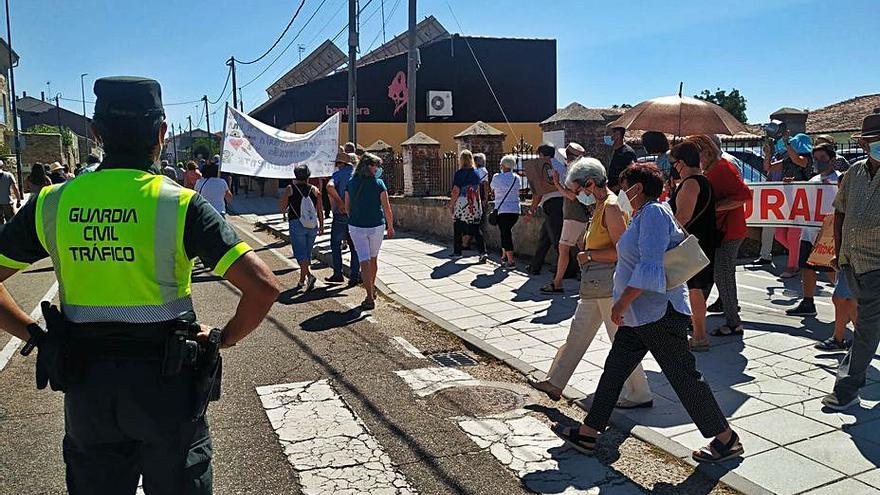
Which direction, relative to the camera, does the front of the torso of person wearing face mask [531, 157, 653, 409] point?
to the viewer's left

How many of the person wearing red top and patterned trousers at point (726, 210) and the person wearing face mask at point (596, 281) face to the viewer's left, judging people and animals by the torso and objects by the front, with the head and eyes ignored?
2

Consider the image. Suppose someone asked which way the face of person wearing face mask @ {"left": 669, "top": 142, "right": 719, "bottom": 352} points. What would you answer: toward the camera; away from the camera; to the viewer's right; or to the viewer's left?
to the viewer's left

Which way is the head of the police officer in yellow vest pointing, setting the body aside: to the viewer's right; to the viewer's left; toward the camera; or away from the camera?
away from the camera

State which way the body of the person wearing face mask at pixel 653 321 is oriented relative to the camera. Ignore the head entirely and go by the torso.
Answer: to the viewer's left

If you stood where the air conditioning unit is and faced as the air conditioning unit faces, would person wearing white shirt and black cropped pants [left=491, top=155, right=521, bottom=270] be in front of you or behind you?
in front

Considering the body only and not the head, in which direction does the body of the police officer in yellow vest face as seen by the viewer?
away from the camera

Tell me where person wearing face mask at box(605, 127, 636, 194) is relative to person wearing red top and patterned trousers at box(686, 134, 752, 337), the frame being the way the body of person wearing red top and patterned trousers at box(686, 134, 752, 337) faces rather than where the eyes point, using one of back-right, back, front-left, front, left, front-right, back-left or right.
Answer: front-right

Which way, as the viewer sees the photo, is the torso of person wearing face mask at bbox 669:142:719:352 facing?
to the viewer's left

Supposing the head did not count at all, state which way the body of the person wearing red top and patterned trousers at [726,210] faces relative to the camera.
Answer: to the viewer's left

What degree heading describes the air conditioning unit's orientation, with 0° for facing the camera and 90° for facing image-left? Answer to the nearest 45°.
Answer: approximately 0°

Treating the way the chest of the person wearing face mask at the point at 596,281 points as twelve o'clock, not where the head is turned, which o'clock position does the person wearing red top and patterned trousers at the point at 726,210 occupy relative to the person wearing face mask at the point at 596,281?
the person wearing red top and patterned trousers at the point at 726,210 is roughly at 4 o'clock from the person wearing face mask at the point at 596,281.

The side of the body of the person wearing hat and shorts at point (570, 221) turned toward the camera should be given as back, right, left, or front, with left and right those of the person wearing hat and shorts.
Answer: left
